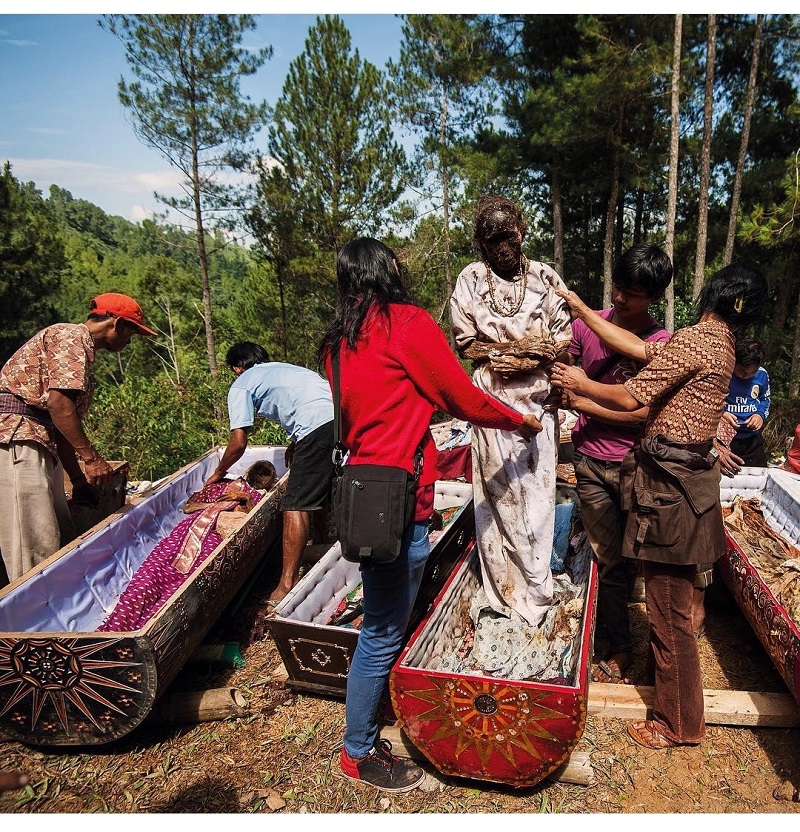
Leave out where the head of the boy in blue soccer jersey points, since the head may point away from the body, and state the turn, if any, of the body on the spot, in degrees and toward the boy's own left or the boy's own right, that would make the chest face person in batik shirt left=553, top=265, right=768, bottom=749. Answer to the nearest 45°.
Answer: approximately 45° to the boy's own left

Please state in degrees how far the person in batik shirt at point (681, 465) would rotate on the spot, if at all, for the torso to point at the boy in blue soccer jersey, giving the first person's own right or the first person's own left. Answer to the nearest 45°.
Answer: approximately 90° to the first person's own right

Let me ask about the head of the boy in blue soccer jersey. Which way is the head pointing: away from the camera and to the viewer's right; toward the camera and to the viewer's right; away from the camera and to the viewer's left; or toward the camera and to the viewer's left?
toward the camera and to the viewer's left

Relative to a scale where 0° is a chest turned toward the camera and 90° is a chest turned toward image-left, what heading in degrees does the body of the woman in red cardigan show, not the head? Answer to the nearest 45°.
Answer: approximately 225°

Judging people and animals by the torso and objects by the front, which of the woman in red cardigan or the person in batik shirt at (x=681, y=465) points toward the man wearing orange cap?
the person in batik shirt

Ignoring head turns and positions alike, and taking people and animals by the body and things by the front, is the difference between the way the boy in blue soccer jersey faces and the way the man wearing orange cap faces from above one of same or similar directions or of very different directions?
very different directions

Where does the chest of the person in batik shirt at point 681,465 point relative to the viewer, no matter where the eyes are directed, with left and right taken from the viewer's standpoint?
facing to the left of the viewer

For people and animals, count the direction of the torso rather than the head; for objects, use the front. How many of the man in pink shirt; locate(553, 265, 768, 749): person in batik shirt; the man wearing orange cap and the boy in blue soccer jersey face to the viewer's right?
1

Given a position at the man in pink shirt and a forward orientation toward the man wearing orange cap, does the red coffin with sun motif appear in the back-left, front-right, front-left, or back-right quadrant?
front-left

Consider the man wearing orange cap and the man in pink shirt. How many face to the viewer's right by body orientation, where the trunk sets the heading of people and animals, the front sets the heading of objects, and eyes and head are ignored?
1

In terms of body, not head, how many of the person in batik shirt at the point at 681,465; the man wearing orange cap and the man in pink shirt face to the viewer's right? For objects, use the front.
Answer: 1

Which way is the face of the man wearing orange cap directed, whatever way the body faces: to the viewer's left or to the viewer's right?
to the viewer's right

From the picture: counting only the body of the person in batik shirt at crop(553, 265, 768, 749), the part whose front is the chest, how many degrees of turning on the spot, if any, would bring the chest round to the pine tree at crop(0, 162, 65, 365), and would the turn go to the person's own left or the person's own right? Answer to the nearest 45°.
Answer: approximately 45° to the person's own right

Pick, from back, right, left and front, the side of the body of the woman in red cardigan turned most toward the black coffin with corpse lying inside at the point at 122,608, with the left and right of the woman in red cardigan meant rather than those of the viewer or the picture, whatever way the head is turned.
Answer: left

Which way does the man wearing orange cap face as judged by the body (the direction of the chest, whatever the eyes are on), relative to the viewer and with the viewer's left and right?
facing to the right of the viewer
